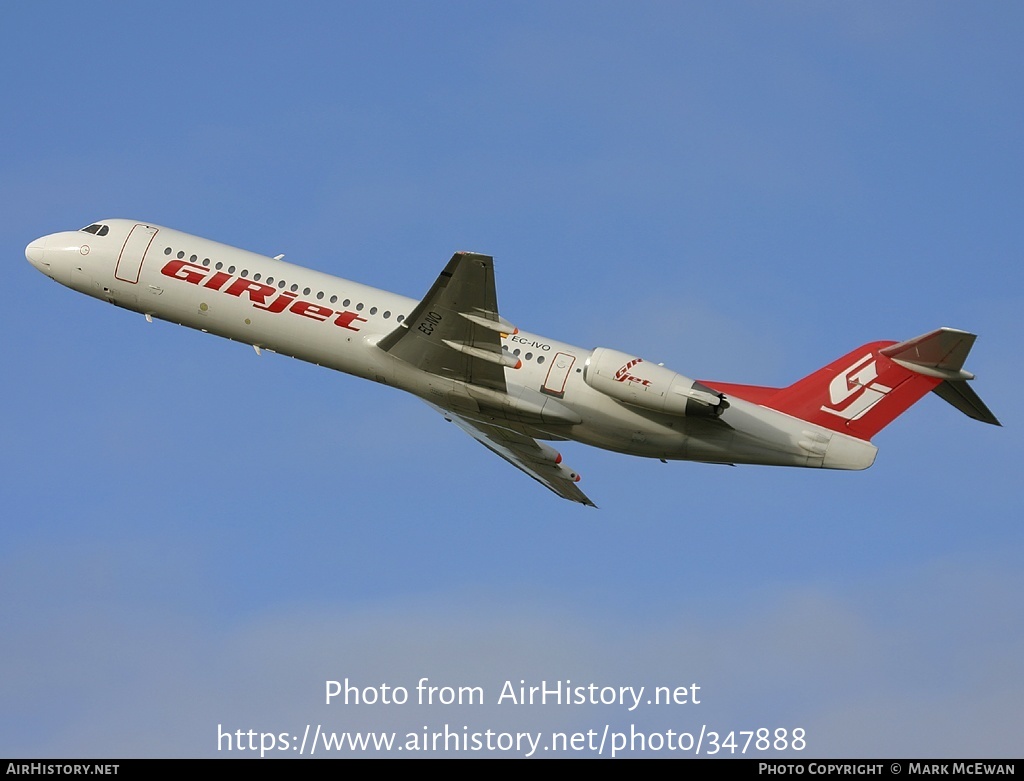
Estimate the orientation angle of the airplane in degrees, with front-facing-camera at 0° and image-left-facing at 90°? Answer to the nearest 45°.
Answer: approximately 90°
